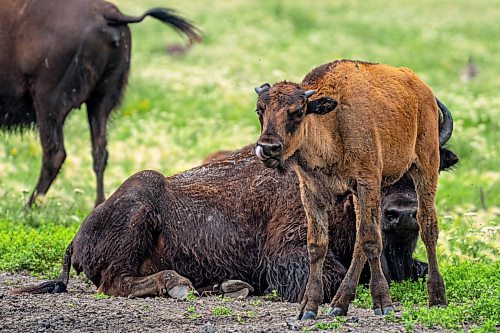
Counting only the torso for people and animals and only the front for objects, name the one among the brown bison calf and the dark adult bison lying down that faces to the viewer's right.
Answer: the dark adult bison lying down

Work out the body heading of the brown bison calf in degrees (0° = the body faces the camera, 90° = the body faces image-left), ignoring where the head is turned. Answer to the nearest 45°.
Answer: approximately 45°

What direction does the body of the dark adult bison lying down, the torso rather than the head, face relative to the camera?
to the viewer's right

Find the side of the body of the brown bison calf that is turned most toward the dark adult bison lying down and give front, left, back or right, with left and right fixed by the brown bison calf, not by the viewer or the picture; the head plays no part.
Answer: right

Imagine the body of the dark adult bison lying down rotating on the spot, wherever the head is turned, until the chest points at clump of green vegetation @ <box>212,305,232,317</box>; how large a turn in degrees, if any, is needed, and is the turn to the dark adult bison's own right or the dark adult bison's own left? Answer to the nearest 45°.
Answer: approximately 90° to the dark adult bison's own right

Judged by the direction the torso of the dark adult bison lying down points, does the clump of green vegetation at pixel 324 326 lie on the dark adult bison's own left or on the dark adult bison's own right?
on the dark adult bison's own right

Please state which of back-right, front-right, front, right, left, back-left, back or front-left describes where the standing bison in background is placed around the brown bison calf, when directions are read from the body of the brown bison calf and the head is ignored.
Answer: right

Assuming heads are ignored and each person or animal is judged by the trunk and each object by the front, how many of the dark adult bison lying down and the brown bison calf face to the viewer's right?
1
